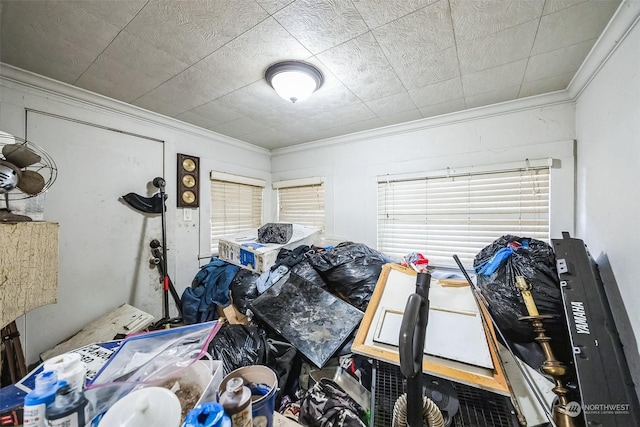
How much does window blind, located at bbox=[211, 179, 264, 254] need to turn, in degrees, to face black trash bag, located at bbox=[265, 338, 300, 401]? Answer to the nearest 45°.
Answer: approximately 45° to its right

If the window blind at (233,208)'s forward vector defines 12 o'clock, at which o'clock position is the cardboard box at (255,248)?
The cardboard box is roughly at 1 o'clock from the window blind.

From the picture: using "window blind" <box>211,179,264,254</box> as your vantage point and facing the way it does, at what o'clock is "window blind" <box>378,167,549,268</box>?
"window blind" <box>378,167,549,268</box> is roughly at 12 o'clock from "window blind" <box>211,179,264,254</box>.

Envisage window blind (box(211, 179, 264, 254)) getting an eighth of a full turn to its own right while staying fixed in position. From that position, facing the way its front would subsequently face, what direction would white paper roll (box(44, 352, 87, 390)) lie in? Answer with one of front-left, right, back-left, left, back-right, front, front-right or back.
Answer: front

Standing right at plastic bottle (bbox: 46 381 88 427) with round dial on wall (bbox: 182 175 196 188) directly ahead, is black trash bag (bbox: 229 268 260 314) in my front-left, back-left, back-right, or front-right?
front-right

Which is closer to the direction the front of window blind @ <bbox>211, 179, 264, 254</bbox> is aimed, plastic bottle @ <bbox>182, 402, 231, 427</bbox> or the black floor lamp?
the plastic bottle

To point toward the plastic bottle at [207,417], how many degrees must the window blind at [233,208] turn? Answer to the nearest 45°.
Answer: approximately 45° to its right

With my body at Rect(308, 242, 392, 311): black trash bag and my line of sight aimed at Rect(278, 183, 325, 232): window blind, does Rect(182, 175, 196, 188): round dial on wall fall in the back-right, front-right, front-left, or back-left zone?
front-left

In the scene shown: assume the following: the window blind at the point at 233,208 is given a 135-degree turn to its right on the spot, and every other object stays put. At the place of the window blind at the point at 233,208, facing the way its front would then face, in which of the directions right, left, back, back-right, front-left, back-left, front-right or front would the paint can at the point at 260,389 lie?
left

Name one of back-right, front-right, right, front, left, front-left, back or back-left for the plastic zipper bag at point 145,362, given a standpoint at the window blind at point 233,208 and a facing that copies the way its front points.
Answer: front-right

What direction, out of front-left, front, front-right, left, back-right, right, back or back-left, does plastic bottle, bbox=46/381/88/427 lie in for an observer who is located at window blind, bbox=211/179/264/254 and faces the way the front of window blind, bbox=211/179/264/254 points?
front-right

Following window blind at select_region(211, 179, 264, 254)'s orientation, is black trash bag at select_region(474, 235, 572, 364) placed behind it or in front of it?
in front
